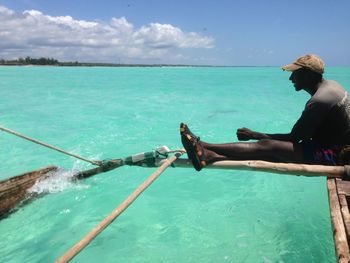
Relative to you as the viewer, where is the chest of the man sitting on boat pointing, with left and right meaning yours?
facing to the left of the viewer

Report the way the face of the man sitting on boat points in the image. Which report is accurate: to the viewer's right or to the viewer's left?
to the viewer's left
